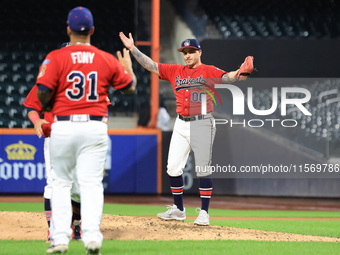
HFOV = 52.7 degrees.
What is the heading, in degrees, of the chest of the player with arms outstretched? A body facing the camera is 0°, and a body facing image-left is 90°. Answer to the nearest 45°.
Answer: approximately 45°

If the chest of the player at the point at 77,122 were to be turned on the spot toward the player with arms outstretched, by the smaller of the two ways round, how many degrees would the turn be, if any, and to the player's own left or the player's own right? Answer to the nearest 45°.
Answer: approximately 45° to the player's own right

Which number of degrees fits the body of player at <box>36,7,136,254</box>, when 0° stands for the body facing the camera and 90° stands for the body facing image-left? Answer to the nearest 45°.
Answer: approximately 180°

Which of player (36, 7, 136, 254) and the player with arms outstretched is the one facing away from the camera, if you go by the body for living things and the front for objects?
the player
